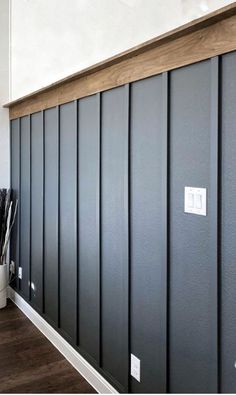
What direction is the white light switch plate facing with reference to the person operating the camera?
facing the viewer and to the left of the viewer

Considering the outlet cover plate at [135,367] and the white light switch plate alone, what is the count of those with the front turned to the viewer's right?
0
